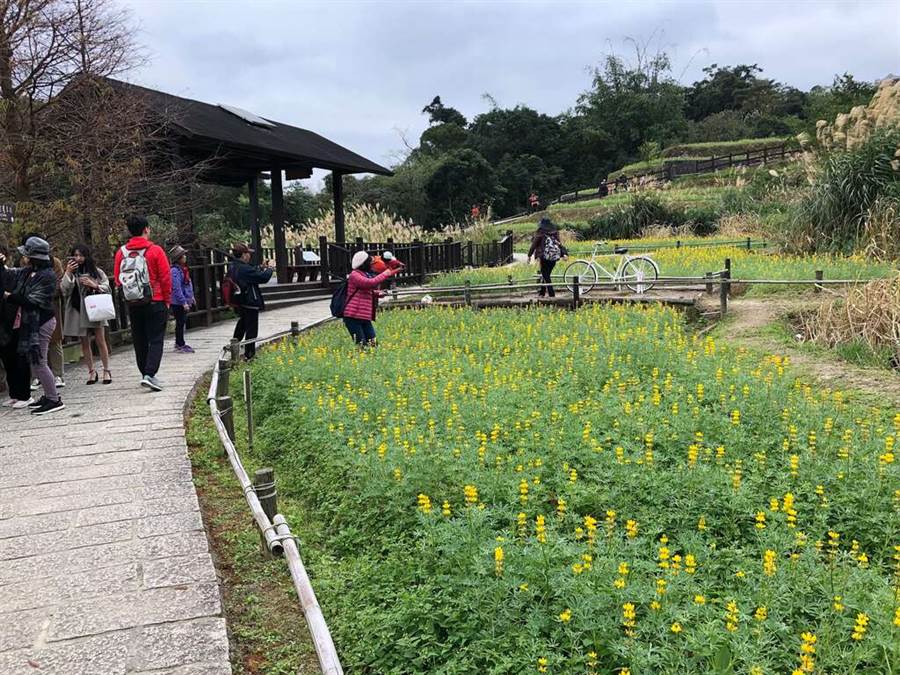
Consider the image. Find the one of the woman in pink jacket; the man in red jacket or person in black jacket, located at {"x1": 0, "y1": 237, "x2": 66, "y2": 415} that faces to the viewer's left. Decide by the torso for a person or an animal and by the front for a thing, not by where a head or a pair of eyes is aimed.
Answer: the person in black jacket

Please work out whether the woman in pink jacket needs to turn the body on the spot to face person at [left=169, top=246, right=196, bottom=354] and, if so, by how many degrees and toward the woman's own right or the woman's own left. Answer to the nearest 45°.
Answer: approximately 135° to the woman's own left

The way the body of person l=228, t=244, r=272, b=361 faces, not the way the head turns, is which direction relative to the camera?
to the viewer's right

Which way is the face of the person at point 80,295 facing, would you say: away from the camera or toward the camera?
toward the camera

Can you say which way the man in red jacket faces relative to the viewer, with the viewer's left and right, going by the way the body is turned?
facing away from the viewer and to the right of the viewer

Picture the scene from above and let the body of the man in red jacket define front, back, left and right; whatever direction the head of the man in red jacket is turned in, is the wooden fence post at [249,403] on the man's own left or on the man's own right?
on the man's own right

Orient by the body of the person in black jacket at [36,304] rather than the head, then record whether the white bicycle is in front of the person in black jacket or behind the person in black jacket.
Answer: behind

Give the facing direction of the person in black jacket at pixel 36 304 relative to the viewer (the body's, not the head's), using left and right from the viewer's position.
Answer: facing to the left of the viewer

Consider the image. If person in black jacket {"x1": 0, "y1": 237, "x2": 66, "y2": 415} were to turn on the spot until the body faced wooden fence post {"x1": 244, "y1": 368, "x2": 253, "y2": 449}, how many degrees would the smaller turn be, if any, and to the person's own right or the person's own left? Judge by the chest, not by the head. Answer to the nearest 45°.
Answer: approximately 135° to the person's own left

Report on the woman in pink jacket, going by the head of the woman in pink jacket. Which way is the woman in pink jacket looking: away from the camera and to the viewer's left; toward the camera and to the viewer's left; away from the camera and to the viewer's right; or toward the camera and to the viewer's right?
away from the camera and to the viewer's right

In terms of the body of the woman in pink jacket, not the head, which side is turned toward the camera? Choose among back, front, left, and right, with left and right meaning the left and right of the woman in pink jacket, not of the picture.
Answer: right
